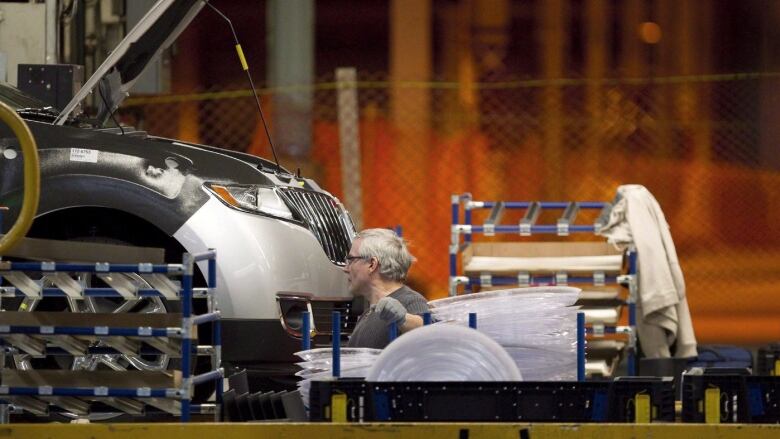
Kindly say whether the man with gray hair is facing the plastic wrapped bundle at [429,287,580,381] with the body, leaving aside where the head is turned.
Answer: no

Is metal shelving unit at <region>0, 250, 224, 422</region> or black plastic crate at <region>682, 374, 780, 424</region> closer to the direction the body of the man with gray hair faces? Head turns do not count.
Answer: the metal shelving unit

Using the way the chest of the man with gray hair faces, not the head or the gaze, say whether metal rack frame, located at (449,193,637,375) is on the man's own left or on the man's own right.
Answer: on the man's own right

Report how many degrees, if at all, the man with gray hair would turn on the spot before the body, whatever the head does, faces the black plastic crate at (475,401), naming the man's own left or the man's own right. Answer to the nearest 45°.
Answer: approximately 90° to the man's own left

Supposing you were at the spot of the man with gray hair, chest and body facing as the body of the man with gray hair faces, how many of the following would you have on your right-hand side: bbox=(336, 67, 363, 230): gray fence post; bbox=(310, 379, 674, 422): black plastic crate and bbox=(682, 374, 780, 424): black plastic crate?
1

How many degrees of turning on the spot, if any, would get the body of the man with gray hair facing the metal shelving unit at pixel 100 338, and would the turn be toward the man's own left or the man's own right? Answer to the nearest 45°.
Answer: approximately 45° to the man's own left

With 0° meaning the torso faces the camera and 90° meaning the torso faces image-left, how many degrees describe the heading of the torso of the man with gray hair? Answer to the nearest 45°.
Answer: approximately 90°

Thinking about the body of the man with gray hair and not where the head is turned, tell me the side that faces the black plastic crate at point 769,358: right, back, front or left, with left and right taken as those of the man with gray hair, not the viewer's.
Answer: back

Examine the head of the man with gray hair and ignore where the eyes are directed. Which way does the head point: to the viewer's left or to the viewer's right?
to the viewer's left

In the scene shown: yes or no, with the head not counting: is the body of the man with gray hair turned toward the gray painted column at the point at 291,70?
no

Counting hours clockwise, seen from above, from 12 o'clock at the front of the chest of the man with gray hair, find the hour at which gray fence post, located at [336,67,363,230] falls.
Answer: The gray fence post is roughly at 3 o'clock from the man with gray hair.

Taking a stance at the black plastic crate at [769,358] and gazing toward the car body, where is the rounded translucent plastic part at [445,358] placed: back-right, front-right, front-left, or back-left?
front-left

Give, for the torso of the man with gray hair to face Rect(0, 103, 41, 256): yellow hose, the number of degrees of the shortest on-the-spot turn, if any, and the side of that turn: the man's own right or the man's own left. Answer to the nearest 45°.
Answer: approximately 45° to the man's own left

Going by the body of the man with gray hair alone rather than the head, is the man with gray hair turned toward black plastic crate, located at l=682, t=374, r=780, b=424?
no
